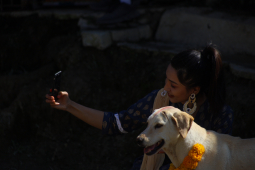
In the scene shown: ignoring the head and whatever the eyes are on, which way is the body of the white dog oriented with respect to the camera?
to the viewer's left

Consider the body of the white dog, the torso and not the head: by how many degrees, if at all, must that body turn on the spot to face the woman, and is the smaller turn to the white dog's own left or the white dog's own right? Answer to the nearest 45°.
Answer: approximately 90° to the white dog's own right

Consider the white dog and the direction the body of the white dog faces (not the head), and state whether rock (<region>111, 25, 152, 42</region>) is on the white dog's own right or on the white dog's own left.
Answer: on the white dog's own right

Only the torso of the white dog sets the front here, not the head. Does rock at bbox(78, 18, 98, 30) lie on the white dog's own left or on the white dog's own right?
on the white dog's own right

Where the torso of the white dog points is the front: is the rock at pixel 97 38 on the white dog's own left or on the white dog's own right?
on the white dog's own right

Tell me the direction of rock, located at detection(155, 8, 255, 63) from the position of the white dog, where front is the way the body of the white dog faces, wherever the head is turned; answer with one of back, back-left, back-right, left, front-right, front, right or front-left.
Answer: right
